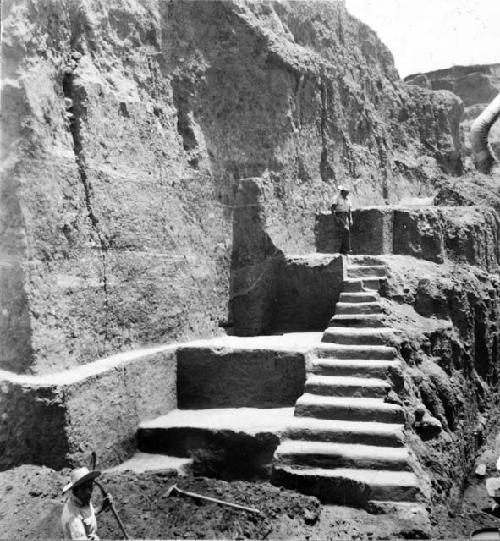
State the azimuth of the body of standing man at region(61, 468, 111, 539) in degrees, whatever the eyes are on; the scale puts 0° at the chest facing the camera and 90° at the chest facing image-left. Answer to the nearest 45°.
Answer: approximately 315°

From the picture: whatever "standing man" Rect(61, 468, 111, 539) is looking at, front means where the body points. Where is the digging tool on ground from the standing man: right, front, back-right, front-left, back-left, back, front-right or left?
left
